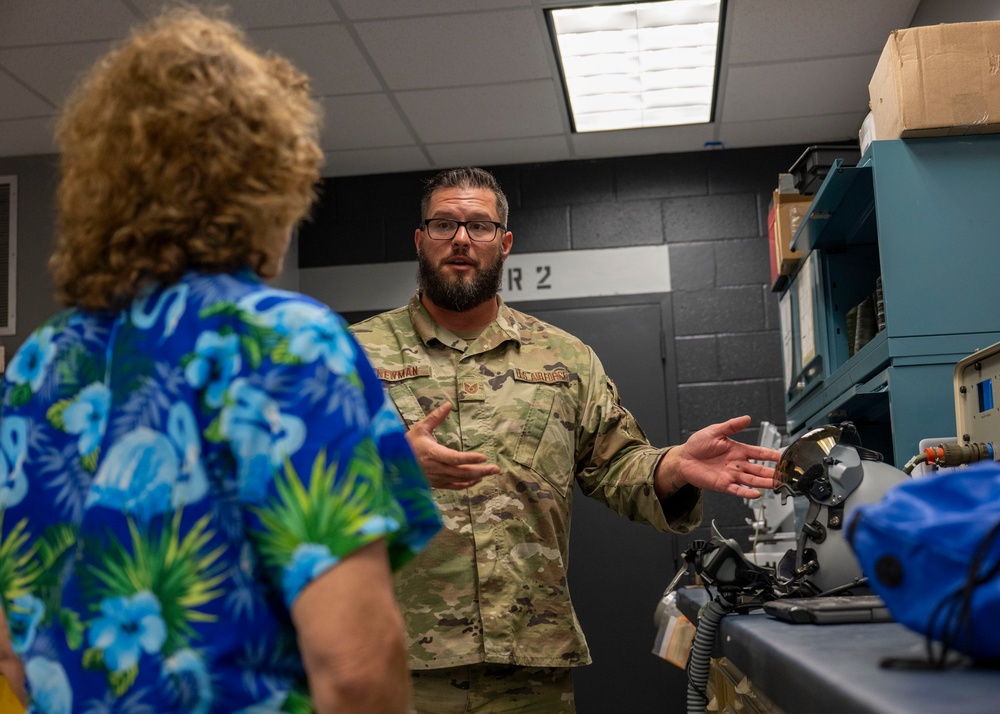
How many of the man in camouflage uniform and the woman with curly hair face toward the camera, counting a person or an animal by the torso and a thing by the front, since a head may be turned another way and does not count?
1

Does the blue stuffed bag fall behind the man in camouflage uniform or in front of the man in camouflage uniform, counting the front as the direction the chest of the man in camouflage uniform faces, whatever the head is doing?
in front

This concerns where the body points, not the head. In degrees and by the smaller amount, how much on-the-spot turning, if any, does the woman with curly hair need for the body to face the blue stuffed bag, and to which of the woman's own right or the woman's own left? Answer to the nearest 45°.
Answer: approximately 45° to the woman's own right

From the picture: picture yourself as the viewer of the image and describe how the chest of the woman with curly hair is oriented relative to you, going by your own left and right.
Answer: facing away from the viewer and to the right of the viewer

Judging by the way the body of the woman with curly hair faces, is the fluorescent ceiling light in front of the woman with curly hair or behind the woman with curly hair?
in front

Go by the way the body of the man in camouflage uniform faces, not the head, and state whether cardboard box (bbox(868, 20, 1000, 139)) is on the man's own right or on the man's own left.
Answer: on the man's own left

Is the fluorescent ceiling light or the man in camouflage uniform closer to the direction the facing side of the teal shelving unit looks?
the man in camouflage uniform

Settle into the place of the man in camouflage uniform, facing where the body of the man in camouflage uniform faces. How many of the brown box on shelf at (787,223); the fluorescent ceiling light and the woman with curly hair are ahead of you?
1

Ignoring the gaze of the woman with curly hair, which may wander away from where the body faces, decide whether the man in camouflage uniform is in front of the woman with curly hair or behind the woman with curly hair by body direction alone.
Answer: in front

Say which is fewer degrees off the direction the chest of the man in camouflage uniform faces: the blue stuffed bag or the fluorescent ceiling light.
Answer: the blue stuffed bag

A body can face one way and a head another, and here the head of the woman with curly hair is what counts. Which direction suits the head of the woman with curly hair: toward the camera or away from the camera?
away from the camera

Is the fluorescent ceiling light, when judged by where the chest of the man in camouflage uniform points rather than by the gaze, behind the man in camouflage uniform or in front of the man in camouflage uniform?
behind

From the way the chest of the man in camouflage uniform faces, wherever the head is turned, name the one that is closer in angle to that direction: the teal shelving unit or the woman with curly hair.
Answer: the woman with curly hair

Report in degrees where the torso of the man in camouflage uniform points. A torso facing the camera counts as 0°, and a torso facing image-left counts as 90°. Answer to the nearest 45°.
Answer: approximately 0°
